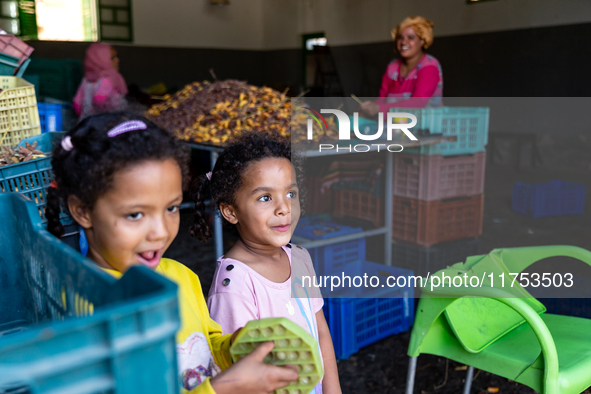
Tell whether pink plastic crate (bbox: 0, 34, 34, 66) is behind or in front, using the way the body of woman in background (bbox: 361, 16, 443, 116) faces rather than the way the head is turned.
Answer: in front

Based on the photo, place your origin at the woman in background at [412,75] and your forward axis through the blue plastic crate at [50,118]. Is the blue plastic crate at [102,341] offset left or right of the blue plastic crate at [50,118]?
left

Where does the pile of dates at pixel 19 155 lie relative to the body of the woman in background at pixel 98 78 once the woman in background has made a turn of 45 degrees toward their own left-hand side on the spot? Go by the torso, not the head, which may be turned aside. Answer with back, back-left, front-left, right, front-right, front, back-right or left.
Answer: back-right

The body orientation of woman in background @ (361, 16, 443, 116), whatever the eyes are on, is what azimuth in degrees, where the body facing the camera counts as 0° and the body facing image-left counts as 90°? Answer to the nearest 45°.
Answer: approximately 45°

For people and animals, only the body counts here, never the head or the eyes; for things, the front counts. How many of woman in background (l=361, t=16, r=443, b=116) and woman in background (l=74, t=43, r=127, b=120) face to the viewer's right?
1

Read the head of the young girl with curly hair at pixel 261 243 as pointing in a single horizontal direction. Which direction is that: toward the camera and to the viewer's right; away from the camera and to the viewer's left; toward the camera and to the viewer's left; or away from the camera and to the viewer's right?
toward the camera and to the viewer's right

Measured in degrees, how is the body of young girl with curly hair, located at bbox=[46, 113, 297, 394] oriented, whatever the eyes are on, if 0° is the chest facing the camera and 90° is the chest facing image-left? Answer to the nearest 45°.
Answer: approximately 315°

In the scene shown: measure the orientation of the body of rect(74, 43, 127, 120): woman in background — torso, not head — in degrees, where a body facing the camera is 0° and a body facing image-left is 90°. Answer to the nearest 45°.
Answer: approximately 270°
